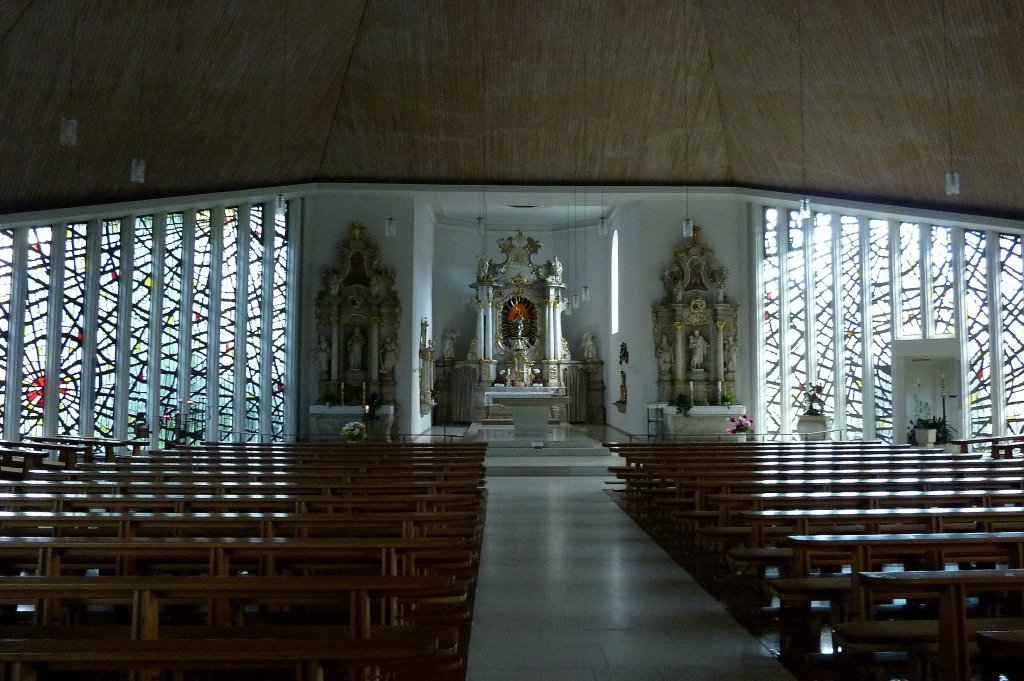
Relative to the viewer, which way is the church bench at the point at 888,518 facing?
away from the camera

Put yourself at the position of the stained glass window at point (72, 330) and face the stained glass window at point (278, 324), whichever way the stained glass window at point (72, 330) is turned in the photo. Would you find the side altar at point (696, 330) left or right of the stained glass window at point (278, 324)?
right

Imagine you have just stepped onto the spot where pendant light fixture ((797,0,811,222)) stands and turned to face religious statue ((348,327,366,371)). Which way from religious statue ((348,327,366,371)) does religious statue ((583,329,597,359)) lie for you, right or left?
right

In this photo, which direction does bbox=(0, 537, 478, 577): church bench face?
away from the camera

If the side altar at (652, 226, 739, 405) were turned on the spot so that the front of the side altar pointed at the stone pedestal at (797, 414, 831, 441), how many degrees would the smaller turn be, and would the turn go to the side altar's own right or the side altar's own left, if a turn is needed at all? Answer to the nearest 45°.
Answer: approximately 45° to the side altar's own left

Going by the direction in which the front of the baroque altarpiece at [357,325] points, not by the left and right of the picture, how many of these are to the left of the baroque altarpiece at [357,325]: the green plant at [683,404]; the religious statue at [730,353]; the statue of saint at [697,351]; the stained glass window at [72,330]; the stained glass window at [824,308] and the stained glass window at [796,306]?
5

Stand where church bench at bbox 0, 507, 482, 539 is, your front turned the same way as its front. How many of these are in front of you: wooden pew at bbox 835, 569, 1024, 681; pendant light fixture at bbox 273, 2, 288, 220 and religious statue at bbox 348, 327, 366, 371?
2

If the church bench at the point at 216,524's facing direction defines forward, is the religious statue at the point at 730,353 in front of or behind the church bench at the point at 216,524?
in front

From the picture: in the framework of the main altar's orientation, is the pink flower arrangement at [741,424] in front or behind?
in front

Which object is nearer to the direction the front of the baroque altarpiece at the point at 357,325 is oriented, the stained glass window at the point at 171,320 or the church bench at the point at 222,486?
the church bench

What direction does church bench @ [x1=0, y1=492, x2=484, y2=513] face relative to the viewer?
away from the camera

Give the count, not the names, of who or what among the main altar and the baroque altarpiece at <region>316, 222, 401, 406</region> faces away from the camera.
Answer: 0

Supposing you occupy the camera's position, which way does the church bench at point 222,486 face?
facing away from the viewer

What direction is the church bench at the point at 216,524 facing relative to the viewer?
away from the camera

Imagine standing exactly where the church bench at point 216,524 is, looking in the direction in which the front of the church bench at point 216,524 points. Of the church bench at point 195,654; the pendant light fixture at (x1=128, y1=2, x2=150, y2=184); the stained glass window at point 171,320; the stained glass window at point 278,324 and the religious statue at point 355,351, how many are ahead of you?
4
